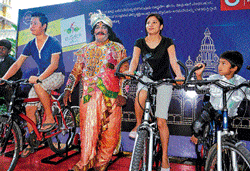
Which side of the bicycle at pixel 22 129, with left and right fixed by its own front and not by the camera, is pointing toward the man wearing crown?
left

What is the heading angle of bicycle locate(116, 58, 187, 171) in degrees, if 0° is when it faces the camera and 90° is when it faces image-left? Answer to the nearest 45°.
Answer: approximately 0°

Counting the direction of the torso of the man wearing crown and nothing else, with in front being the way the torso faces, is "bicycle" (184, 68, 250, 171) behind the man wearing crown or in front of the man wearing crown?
in front

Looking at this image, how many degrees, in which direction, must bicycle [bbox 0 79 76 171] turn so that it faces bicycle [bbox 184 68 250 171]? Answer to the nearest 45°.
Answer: approximately 90° to its left

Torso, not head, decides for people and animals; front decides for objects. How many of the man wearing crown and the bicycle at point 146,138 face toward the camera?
2

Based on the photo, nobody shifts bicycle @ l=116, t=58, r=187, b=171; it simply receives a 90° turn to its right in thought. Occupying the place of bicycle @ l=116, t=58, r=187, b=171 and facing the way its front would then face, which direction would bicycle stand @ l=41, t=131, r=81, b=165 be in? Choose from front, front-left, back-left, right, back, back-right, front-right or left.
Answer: front-right

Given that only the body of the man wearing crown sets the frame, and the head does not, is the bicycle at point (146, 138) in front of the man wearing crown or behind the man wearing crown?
in front
